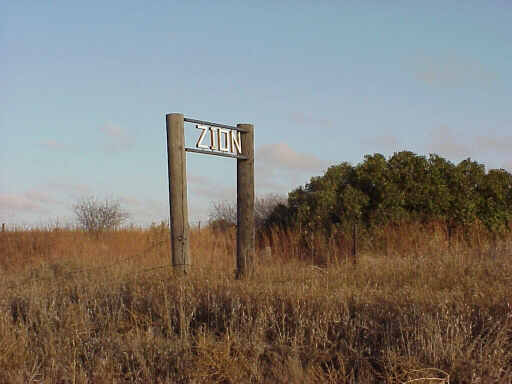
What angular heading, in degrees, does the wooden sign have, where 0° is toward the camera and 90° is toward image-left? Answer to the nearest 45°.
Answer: approximately 315°
